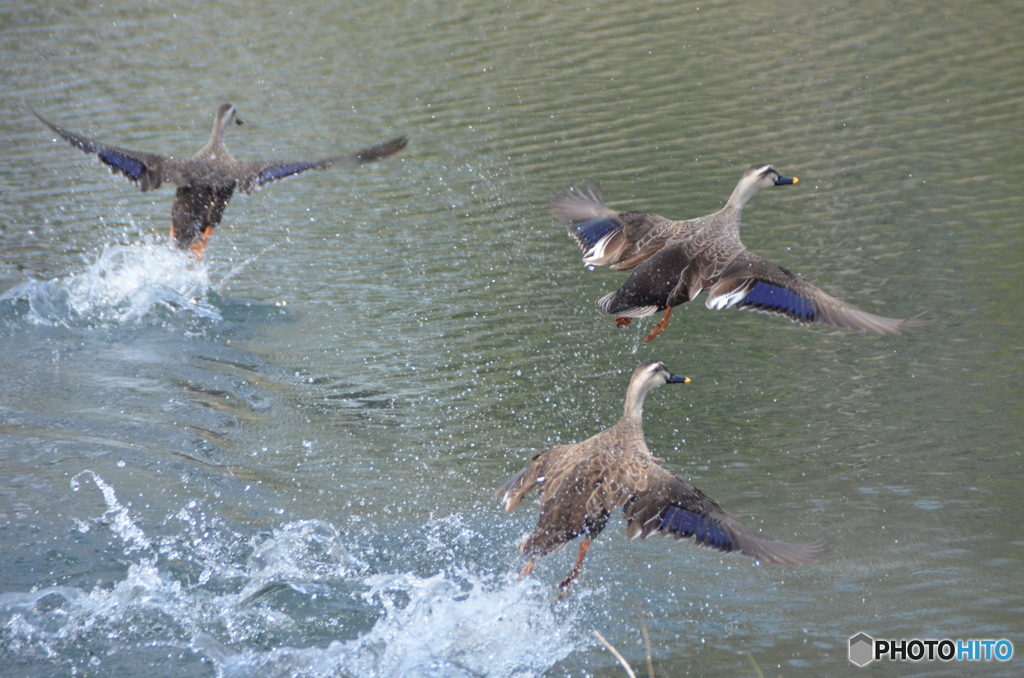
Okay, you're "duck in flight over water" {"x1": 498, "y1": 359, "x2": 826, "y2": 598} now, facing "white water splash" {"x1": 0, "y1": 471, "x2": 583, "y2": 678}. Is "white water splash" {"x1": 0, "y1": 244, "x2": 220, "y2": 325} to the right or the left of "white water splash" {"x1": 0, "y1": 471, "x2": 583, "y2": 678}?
right

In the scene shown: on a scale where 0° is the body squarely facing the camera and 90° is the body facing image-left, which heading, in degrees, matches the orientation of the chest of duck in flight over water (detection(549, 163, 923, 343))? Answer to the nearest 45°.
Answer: approximately 225°

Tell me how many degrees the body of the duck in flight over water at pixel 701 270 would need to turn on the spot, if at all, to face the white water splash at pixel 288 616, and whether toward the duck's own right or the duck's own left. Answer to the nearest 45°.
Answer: approximately 180°

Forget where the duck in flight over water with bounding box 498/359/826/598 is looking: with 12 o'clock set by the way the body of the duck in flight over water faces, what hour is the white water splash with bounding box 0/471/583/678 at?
The white water splash is roughly at 7 o'clock from the duck in flight over water.

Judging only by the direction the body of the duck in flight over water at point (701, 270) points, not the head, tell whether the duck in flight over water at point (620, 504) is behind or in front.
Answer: behind

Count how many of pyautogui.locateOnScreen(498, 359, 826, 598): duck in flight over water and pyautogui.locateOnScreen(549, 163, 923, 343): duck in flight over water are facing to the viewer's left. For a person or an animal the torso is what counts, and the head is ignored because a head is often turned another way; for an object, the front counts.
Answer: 0

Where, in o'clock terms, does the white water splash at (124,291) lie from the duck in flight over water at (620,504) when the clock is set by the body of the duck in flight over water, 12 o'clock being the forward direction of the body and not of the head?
The white water splash is roughly at 9 o'clock from the duck in flight over water.

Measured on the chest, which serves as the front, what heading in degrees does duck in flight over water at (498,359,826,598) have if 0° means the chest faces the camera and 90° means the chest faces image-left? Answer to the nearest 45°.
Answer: approximately 225°

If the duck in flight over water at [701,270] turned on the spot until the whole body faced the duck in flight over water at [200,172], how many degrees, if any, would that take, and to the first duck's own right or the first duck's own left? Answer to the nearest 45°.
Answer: approximately 90° to the first duck's own left

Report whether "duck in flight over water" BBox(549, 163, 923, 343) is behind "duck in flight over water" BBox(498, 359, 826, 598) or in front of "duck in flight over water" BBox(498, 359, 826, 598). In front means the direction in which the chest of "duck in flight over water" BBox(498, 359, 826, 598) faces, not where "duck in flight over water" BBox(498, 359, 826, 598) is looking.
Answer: in front

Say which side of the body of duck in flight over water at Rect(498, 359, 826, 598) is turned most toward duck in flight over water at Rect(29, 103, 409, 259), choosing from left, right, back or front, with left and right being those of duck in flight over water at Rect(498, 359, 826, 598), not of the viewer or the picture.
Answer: left
